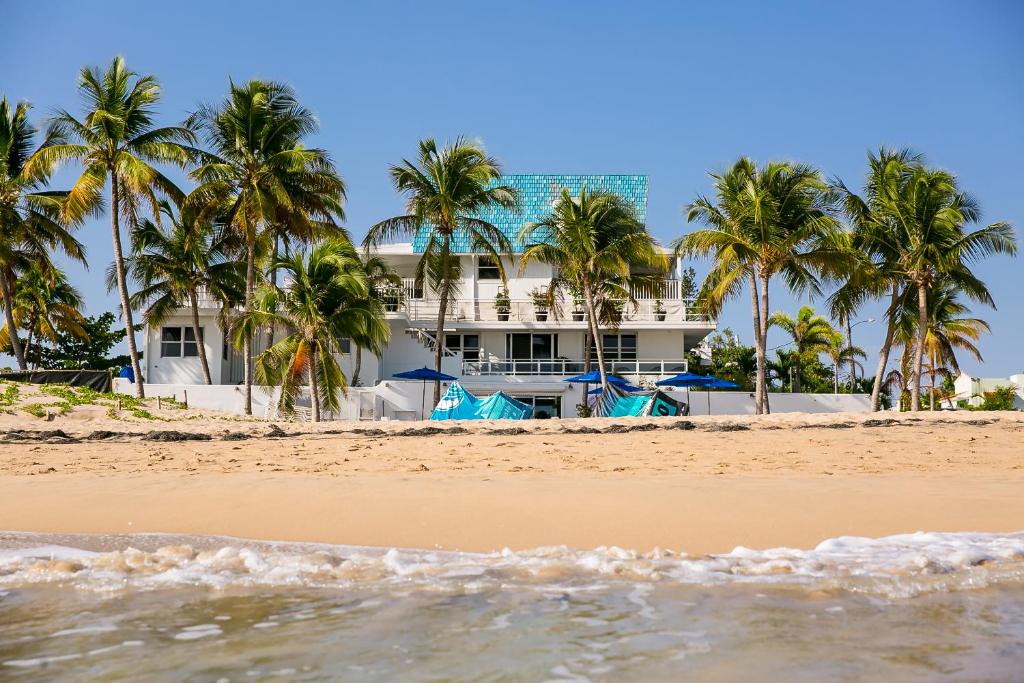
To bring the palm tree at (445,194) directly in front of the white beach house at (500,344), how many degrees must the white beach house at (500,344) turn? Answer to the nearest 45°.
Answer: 0° — it already faces it

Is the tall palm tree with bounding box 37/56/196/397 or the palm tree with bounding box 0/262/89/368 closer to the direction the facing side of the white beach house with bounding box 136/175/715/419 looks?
the tall palm tree

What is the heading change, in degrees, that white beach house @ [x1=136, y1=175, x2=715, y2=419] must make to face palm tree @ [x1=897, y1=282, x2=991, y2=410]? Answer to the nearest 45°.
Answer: approximately 90° to its left

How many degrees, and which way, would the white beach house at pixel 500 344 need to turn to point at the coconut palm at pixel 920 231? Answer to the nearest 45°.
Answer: approximately 45° to its left

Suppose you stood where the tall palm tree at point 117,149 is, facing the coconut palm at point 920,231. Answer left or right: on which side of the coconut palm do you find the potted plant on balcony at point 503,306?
left

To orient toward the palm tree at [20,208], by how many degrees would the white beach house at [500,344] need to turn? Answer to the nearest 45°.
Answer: approximately 90° to its right

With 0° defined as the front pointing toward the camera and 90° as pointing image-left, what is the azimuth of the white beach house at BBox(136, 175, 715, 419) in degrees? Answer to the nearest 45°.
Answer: approximately 0°

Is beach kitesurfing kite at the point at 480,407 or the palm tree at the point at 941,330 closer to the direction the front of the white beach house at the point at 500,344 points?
the beach kitesurfing kite

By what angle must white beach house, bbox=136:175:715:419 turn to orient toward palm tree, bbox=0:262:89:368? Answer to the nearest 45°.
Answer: approximately 90° to its right

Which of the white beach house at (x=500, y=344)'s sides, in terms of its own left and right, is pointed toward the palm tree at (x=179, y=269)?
right
